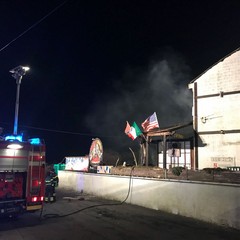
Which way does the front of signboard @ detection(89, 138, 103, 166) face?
toward the camera

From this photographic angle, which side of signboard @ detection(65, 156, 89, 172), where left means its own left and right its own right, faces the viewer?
front

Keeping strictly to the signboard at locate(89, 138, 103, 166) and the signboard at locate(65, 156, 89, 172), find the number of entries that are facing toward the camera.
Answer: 2

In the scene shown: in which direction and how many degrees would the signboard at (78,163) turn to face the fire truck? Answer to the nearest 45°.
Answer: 0° — it already faces it
